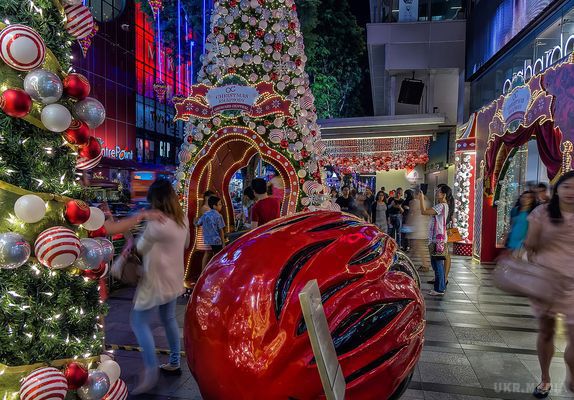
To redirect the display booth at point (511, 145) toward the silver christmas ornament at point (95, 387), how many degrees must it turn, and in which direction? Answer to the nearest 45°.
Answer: approximately 45° to its left

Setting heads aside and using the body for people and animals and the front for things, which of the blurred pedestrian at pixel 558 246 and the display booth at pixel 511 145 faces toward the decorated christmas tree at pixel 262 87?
the display booth

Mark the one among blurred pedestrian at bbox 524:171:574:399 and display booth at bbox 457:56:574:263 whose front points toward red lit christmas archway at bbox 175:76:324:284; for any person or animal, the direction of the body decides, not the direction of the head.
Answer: display booth at bbox 457:56:574:263

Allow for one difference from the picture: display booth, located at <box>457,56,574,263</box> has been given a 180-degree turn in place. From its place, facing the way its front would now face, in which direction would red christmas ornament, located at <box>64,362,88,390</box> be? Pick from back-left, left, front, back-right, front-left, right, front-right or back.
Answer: back-right

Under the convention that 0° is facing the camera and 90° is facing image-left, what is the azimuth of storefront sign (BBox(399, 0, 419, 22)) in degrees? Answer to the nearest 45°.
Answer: approximately 0°

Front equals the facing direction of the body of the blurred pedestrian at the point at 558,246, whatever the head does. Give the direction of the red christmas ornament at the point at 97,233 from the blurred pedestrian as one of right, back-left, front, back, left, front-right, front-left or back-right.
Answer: front-right

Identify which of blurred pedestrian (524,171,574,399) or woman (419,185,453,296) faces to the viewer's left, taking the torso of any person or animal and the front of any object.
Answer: the woman

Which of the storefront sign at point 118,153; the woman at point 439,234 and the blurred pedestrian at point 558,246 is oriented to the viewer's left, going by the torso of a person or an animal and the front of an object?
the woman

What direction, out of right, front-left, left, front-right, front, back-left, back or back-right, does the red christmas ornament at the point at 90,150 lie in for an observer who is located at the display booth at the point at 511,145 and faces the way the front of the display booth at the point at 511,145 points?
front-left

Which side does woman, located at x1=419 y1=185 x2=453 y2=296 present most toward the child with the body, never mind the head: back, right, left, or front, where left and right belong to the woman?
front

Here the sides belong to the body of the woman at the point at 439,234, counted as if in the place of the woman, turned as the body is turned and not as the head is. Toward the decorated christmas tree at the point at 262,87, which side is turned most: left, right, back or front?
front

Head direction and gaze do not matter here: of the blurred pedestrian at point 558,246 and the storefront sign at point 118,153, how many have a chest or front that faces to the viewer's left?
0

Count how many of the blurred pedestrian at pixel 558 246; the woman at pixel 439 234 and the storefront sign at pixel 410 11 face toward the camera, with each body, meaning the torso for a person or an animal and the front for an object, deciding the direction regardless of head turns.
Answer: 2

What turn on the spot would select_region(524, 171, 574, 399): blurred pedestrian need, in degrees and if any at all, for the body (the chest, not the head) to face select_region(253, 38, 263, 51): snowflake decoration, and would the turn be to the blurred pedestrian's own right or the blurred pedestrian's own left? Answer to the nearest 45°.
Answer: approximately 135° to the blurred pedestrian's own right

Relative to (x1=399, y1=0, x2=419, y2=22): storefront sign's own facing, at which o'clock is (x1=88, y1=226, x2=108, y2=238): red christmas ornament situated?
The red christmas ornament is roughly at 12 o'clock from the storefront sign.

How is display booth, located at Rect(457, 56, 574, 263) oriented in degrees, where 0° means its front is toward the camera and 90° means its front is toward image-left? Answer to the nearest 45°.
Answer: approximately 45°
